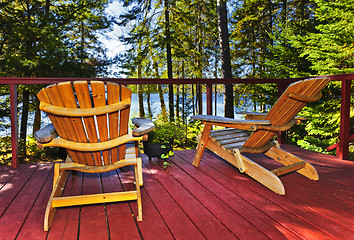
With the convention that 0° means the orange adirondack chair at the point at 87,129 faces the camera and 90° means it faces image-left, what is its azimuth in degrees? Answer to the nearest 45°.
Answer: approximately 180°

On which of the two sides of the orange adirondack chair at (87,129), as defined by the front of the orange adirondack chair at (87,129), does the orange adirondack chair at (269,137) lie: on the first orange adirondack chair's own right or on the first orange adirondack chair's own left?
on the first orange adirondack chair's own right

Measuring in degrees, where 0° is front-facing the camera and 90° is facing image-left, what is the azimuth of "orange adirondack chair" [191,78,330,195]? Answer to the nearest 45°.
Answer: approximately 135°

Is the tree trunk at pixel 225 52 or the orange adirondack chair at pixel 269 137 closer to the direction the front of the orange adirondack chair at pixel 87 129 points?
the tree trunk

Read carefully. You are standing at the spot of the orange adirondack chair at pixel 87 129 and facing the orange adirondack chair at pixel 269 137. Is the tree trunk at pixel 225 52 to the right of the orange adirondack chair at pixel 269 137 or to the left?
left
